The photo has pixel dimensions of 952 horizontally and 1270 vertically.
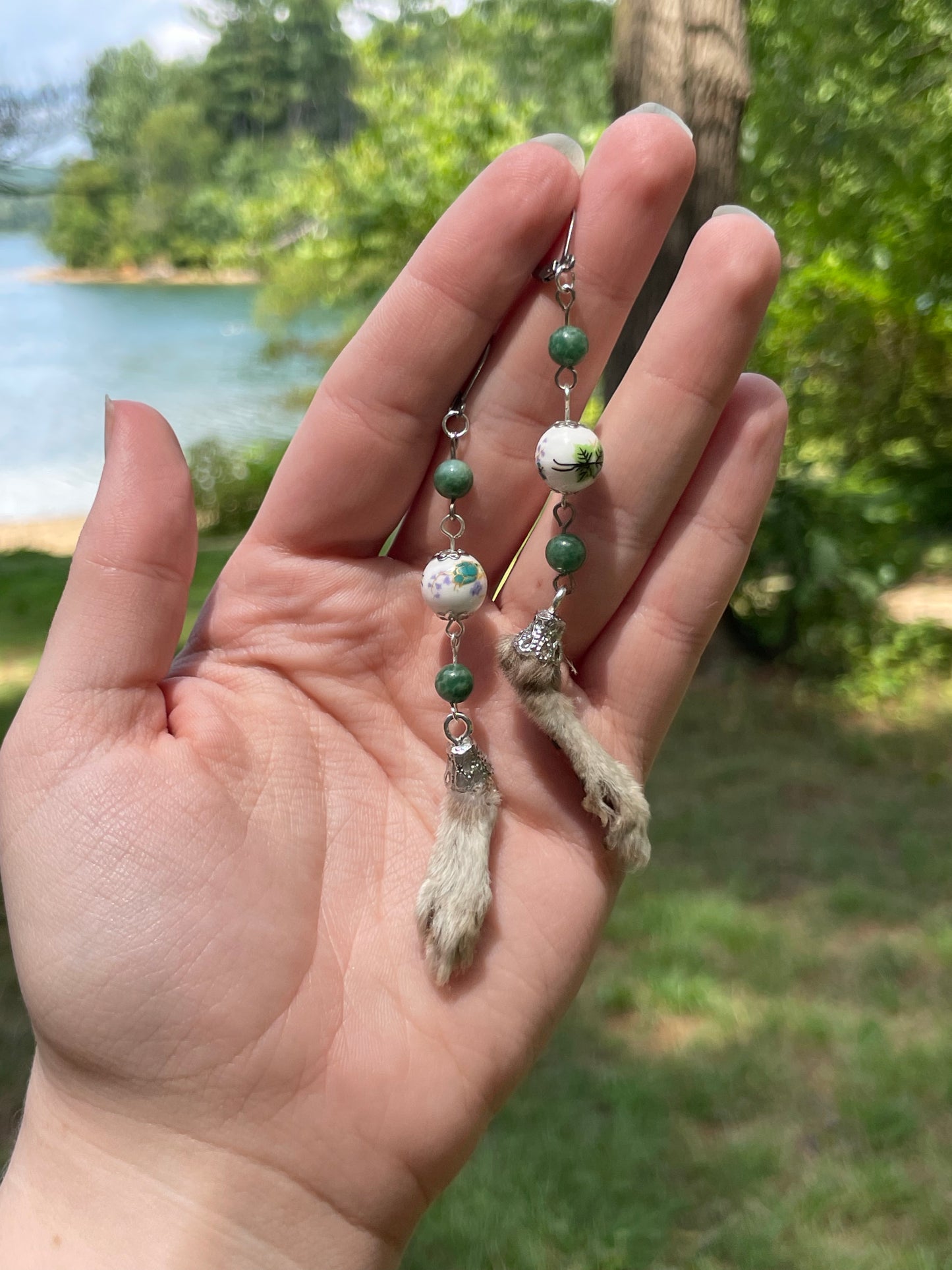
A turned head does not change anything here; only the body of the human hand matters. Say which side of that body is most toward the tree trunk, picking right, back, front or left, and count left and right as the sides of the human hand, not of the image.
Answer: back

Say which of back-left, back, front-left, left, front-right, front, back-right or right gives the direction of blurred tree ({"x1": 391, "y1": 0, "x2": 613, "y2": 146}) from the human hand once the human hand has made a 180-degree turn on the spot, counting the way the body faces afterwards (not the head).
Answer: front

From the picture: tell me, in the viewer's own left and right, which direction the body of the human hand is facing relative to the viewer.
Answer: facing the viewer

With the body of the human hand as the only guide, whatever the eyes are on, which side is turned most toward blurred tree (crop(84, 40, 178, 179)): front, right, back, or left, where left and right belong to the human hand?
back

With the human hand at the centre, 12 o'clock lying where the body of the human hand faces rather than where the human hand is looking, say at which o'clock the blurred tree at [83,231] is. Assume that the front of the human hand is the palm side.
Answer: The blurred tree is roughly at 5 o'clock from the human hand.
